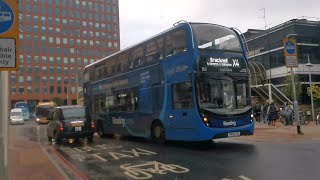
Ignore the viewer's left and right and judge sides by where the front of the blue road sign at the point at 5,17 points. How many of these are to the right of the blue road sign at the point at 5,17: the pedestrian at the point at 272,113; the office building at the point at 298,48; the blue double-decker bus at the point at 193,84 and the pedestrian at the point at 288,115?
0

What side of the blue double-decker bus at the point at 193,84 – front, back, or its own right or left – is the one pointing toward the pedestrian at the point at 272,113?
left

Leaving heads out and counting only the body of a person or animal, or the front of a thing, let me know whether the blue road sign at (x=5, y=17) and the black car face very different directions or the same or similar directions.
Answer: very different directions

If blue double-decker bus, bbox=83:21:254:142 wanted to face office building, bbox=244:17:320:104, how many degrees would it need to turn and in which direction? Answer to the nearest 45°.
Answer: approximately 90° to its left

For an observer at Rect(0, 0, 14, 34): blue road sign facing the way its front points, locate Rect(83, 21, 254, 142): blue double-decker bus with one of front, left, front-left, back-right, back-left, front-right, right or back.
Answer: back-left

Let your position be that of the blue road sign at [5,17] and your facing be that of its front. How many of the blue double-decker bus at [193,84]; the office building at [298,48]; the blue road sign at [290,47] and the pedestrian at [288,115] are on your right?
0

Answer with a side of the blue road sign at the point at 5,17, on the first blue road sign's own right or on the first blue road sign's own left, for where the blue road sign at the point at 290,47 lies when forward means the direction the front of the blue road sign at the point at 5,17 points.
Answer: on the first blue road sign's own left

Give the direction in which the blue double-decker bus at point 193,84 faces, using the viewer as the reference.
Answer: facing the viewer and to the right of the viewer

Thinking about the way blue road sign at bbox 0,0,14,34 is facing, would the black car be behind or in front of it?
behind

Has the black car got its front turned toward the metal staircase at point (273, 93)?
no

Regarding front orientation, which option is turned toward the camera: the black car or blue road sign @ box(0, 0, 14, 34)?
the blue road sign

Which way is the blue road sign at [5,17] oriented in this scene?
toward the camera

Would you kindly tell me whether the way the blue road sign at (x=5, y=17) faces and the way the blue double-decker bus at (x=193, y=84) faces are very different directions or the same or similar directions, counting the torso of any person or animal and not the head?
same or similar directions

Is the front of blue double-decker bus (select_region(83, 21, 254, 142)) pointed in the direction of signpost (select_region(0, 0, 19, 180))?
no

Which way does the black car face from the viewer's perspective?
away from the camera
